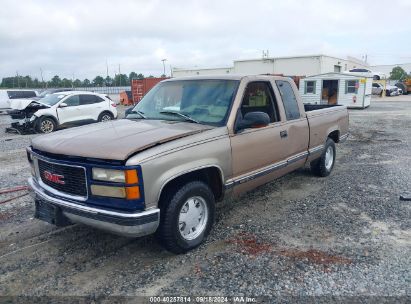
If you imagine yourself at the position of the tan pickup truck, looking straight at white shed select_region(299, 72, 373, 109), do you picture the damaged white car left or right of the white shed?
left

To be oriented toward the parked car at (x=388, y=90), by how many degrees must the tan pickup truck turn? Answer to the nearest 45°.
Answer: approximately 180°

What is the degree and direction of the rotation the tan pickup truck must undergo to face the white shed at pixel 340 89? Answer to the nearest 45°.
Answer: approximately 180°

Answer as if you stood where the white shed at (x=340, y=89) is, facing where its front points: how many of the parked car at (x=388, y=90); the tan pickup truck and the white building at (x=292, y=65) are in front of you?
1

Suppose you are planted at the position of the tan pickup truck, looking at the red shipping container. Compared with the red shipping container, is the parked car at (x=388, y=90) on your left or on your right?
right

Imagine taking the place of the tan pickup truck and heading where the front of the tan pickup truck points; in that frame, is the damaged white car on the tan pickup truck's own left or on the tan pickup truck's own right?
on the tan pickup truck's own right

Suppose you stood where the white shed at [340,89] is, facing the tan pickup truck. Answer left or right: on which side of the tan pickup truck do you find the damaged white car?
right

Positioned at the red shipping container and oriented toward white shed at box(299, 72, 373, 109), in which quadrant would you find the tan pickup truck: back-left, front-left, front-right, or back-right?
front-right

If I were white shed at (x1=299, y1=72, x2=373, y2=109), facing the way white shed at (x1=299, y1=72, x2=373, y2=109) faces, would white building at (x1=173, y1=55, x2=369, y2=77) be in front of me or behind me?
behind
